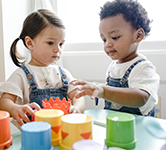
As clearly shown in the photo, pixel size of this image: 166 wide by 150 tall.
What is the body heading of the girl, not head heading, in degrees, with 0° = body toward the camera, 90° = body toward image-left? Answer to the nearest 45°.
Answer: approximately 315°

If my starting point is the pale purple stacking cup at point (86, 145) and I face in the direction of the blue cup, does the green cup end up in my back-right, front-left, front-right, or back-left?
back-right
